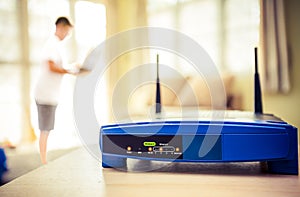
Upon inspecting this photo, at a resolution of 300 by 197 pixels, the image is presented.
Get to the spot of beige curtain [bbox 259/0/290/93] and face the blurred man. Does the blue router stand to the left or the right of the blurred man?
left

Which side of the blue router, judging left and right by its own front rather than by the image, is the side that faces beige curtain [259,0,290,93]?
back

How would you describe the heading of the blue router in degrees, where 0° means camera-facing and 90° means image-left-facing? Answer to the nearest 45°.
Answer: approximately 0°

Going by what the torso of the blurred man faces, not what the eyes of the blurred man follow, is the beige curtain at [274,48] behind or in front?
in front

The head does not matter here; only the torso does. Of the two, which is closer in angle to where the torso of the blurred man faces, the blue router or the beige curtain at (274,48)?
the beige curtain

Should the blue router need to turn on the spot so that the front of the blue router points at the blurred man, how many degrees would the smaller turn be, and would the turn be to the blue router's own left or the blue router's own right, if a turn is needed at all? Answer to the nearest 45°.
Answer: approximately 135° to the blue router's own right

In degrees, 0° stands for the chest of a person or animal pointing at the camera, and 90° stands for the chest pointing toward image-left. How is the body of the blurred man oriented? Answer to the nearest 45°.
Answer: approximately 270°

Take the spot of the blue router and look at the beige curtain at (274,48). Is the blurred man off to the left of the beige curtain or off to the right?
left

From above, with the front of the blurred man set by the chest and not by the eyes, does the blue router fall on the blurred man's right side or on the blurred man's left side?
on the blurred man's right side

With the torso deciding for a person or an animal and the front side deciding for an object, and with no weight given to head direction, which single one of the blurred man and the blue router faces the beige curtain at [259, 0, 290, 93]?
the blurred man
